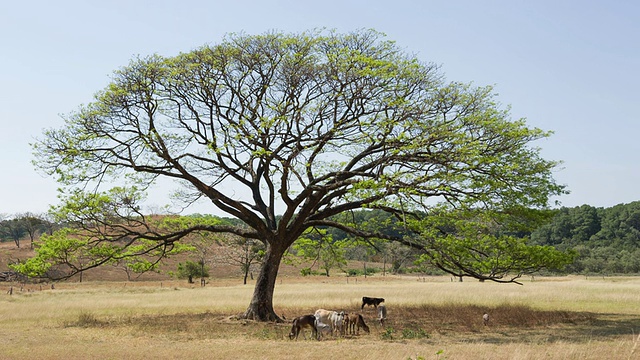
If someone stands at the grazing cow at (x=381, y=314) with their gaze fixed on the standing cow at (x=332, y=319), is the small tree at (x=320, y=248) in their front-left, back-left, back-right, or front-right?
back-right

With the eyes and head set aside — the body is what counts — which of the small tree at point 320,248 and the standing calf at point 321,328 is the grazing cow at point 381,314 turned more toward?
the standing calf

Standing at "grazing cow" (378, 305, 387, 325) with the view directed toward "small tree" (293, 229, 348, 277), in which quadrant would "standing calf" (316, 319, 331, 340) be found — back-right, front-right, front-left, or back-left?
back-left

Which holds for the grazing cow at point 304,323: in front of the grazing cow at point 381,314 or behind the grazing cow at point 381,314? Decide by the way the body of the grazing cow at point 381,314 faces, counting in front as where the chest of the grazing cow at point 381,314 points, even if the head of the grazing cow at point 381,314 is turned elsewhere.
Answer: in front

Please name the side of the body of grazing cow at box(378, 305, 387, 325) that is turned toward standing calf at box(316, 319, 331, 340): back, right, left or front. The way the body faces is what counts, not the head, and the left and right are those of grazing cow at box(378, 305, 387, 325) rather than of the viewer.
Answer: front

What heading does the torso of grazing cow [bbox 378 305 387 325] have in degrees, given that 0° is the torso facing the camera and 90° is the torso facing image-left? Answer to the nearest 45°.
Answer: approximately 0°

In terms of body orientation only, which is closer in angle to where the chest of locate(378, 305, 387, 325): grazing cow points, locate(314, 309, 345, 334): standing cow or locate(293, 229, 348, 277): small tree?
the standing cow

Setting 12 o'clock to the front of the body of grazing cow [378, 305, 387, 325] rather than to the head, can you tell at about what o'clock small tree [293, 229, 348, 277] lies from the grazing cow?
The small tree is roughly at 5 o'clock from the grazing cow.

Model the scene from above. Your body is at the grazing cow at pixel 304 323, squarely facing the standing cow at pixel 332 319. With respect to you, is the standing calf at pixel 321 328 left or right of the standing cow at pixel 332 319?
right

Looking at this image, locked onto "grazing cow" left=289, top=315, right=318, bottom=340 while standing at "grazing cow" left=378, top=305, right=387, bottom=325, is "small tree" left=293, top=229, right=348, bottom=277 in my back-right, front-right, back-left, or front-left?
back-right
